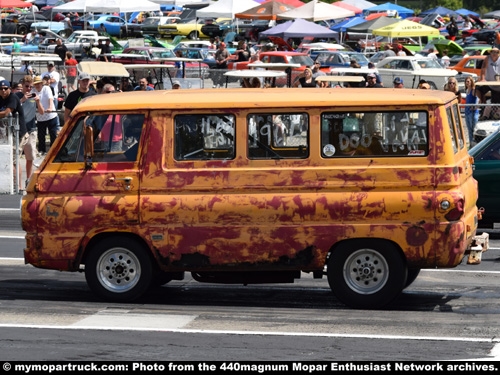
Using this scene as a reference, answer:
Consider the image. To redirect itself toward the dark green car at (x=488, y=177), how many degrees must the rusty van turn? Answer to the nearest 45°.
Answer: approximately 135° to its right

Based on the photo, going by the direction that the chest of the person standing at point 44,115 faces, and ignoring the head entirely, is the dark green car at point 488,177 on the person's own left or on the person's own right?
on the person's own left

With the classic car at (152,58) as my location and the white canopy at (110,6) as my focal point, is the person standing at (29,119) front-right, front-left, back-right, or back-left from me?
back-left

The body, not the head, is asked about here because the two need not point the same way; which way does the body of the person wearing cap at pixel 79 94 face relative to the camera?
toward the camera

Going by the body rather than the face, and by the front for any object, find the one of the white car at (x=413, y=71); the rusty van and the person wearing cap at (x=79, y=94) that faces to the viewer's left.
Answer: the rusty van

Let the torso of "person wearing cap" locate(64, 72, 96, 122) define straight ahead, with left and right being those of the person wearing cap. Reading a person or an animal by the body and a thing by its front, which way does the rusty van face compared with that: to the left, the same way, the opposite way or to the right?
to the right

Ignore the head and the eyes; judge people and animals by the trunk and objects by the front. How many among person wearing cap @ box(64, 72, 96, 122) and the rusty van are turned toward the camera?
1

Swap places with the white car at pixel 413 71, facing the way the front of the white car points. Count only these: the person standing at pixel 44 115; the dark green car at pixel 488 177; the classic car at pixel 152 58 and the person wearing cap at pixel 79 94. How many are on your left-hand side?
0

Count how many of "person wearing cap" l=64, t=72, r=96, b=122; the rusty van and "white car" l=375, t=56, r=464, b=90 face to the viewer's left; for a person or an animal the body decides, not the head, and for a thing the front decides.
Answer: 1

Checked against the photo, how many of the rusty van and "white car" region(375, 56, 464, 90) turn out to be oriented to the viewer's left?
1

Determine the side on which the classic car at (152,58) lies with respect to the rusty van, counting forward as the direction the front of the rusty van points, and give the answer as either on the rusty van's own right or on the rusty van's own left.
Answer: on the rusty van's own right

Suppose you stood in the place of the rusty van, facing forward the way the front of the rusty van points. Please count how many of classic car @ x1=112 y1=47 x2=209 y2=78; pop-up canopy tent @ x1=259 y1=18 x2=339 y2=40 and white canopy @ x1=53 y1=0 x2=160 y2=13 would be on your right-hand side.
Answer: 3

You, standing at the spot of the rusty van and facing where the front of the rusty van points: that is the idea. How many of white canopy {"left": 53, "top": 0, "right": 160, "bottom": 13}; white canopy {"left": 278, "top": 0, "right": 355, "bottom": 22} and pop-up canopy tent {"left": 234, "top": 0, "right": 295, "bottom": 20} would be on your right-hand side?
3

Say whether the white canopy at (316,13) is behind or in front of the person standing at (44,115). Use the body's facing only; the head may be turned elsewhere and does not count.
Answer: behind

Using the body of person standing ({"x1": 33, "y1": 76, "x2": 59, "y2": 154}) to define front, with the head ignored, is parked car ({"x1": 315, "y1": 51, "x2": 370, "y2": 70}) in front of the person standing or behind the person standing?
behind

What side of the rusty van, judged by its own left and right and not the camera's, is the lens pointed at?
left

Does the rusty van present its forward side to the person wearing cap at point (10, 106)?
no

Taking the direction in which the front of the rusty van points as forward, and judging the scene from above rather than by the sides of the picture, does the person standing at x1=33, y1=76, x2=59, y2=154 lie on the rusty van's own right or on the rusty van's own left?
on the rusty van's own right
